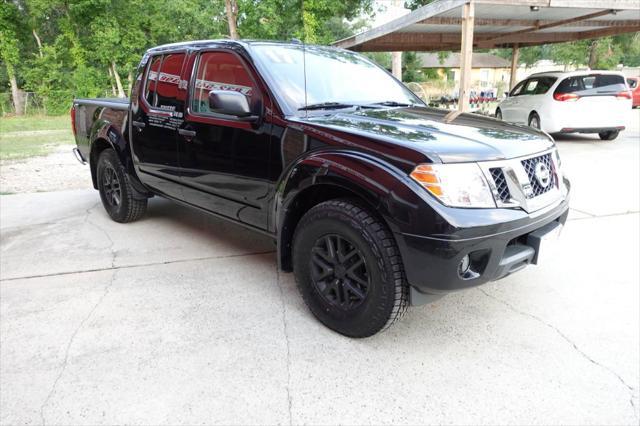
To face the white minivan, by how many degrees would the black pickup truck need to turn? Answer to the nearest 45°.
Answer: approximately 90° to its left

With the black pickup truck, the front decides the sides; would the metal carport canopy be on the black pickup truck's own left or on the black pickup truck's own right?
on the black pickup truck's own left

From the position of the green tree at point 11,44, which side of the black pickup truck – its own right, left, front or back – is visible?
back

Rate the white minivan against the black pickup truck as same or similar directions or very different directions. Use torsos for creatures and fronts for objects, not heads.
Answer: very different directions

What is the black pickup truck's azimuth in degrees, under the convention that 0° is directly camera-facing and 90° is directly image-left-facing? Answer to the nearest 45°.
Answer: approximately 315°

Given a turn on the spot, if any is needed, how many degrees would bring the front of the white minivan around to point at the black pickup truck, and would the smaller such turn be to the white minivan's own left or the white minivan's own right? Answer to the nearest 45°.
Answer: approximately 135° to the white minivan's own left

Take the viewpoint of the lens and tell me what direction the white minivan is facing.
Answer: facing away from the viewer and to the left of the viewer
